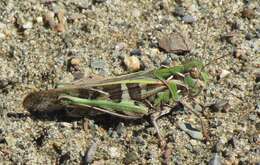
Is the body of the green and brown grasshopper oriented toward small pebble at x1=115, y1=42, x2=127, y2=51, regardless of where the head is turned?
no

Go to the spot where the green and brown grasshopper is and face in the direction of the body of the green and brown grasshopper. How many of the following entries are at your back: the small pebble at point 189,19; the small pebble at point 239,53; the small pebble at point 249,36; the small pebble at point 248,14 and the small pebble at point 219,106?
0

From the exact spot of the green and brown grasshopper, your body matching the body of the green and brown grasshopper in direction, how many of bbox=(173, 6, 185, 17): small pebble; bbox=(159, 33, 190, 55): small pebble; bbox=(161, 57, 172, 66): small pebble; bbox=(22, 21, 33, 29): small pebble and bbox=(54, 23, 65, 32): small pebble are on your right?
0

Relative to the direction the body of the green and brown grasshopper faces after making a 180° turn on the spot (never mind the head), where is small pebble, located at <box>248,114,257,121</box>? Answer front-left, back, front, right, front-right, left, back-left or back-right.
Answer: back

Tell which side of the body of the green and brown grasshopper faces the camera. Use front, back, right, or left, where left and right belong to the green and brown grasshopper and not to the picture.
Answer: right

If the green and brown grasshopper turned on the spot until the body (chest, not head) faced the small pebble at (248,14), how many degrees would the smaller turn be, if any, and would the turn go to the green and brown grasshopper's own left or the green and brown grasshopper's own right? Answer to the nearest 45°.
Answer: approximately 45° to the green and brown grasshopper's own left

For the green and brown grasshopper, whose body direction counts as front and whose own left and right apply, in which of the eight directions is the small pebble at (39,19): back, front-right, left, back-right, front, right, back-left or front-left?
back-left

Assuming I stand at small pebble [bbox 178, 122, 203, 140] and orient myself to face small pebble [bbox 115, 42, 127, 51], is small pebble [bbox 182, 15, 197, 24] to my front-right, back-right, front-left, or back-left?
front-right
